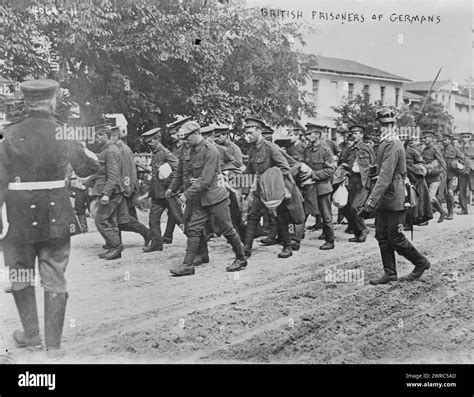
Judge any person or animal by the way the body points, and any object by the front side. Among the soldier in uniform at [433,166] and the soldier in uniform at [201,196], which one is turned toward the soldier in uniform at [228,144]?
the soldier in uniform at [433,166]

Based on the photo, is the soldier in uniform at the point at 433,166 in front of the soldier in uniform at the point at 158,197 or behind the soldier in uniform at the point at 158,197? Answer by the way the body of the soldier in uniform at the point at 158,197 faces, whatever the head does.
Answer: behind

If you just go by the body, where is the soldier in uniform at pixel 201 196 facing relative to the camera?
to the viewer's left

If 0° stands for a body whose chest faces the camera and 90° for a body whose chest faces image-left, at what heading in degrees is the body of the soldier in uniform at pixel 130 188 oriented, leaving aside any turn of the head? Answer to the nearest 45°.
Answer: approximately 90°

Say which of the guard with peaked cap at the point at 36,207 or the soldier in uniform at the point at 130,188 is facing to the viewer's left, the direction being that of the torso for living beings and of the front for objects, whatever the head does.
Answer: the soldier in uniform

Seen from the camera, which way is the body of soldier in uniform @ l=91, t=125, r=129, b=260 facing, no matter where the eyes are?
to the viewer's left

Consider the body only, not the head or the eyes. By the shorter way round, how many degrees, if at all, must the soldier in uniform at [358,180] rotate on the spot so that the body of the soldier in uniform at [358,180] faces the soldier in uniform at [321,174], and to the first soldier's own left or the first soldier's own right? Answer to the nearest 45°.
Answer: approximately 45° to the first soldier's own right

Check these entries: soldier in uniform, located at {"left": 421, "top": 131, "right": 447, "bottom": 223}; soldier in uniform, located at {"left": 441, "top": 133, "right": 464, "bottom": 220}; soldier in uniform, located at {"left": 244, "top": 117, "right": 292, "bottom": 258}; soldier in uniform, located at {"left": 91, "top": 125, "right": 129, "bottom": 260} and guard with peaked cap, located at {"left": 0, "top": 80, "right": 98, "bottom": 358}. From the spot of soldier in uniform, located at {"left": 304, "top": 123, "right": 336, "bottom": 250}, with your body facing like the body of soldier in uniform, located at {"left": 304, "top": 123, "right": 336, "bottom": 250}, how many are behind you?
2

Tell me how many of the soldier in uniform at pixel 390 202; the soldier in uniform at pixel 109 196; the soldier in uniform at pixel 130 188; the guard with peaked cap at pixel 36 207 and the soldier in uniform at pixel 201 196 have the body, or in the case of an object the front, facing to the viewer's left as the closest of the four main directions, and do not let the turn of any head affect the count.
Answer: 4

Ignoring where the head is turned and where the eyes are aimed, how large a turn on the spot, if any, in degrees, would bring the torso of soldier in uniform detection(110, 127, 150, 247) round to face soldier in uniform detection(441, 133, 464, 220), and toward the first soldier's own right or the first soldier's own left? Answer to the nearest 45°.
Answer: approximately 135° to the first soldier's own right

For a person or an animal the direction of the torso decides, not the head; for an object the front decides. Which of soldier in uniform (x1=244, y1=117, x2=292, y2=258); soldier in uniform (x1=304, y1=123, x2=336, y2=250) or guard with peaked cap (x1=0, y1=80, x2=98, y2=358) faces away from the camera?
the guard with peaked cap
